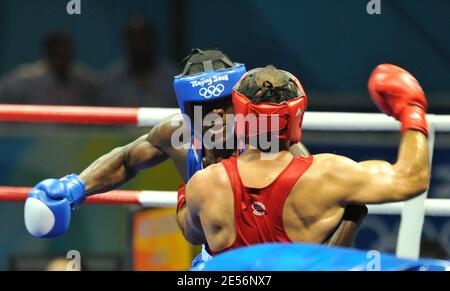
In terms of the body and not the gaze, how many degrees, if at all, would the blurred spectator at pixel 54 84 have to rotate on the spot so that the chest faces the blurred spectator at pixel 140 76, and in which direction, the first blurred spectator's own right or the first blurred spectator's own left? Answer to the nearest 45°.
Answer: approximately 90° to the first blurred spectator's own left

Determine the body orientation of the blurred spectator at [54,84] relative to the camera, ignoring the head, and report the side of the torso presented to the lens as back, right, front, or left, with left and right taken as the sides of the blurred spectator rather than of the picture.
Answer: front

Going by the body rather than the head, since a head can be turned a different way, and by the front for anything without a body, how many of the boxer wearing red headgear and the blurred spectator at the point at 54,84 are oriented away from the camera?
1

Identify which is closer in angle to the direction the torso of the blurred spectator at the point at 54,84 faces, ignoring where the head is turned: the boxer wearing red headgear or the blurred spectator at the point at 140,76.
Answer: the boxer wearing red headgear

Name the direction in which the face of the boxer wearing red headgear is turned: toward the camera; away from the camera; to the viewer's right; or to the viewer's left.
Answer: away from the camera

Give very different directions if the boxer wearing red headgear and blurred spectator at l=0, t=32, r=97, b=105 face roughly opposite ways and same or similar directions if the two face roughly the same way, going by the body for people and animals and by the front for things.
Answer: very different directions

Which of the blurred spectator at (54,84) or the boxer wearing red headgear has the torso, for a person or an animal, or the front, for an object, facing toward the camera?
the blurred spectator

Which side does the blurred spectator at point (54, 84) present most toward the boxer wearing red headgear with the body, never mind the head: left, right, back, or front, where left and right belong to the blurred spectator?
front

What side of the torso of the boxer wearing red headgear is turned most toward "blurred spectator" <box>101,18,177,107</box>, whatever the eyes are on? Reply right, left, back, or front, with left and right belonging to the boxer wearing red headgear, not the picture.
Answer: front

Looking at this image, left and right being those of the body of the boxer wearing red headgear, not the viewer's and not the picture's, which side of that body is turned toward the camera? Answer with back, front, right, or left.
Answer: back
